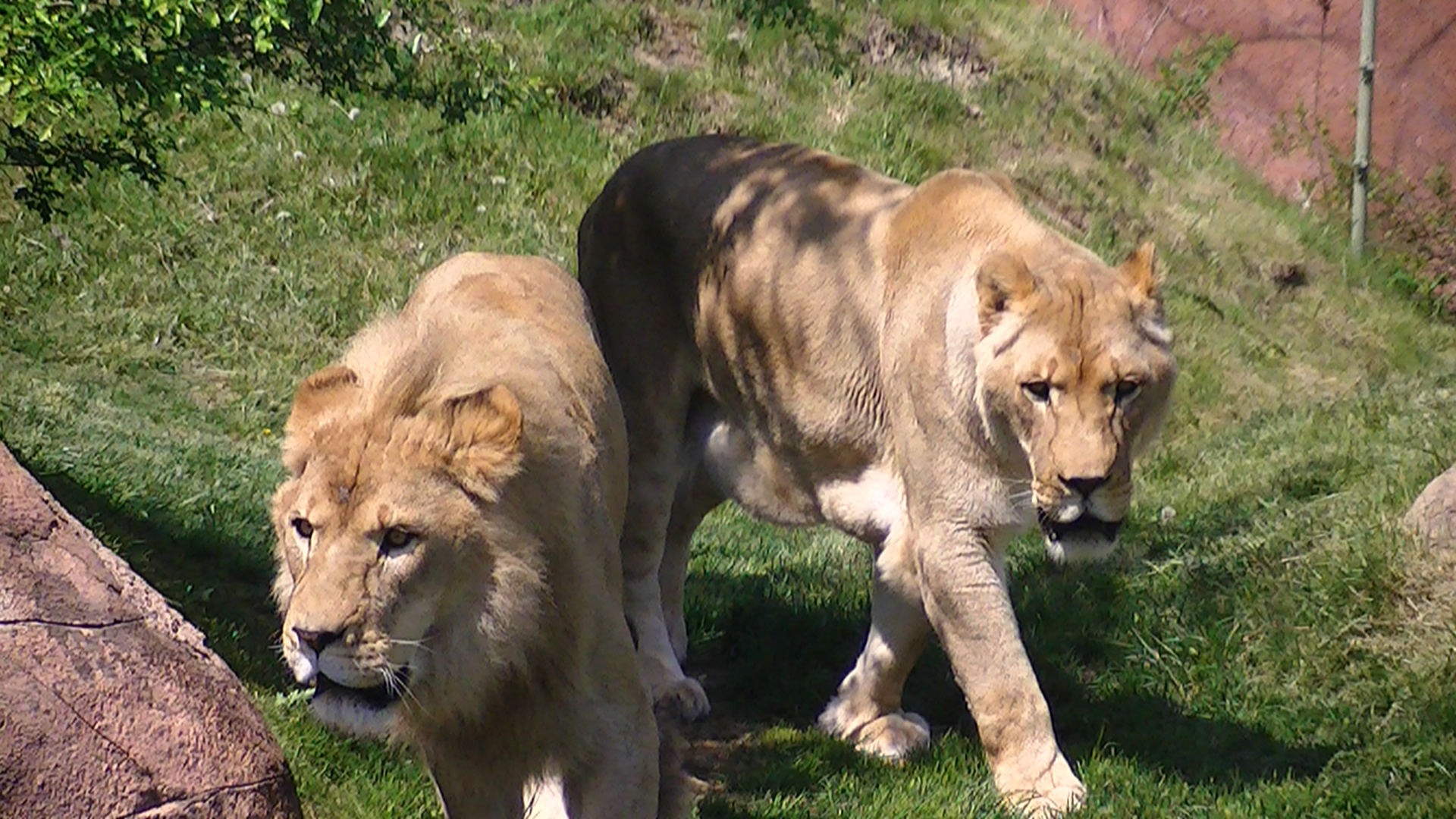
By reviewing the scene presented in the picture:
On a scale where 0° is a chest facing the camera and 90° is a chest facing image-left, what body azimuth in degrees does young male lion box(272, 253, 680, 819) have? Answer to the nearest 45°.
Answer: approximately 45°

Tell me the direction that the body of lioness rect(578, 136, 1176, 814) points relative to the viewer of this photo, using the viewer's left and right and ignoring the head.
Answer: facing the viewer and to the right of the viewer

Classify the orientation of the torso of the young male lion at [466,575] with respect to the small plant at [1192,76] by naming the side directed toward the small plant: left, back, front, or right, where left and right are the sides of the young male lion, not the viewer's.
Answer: back

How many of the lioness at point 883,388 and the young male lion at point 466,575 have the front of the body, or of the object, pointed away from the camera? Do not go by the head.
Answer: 0

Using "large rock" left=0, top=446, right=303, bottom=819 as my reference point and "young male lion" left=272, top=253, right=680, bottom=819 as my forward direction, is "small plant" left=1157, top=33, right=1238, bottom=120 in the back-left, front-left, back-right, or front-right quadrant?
front-left

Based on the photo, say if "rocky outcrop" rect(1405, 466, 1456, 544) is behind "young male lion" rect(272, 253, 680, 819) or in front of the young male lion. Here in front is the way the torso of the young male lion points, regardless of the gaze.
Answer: behind

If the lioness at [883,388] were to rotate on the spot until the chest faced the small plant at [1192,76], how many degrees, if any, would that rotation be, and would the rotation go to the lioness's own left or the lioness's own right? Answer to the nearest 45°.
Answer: approximately 135° to the lioness's own left

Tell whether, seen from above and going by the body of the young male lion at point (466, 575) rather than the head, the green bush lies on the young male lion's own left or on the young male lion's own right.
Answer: on the young male lion's own right

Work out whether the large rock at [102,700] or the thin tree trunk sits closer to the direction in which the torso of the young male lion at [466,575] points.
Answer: the large rock

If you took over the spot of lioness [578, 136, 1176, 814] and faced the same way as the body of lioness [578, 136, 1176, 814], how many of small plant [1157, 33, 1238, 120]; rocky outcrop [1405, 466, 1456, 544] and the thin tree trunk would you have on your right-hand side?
0

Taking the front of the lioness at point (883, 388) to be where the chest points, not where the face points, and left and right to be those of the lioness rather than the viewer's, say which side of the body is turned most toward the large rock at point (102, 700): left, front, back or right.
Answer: right
